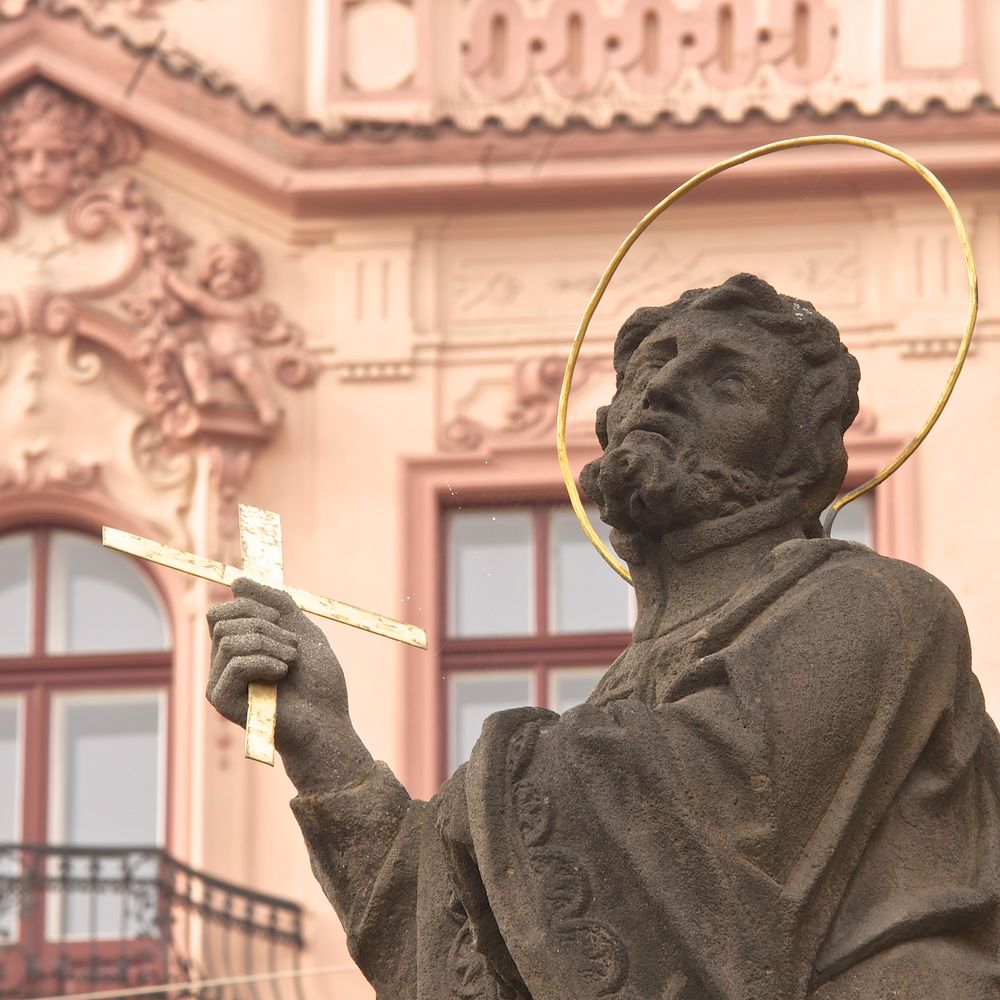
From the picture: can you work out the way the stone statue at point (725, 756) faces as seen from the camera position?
facing the viewer and to the left of the viewer

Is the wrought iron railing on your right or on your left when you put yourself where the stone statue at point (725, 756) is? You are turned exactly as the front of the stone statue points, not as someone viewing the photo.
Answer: on your right
